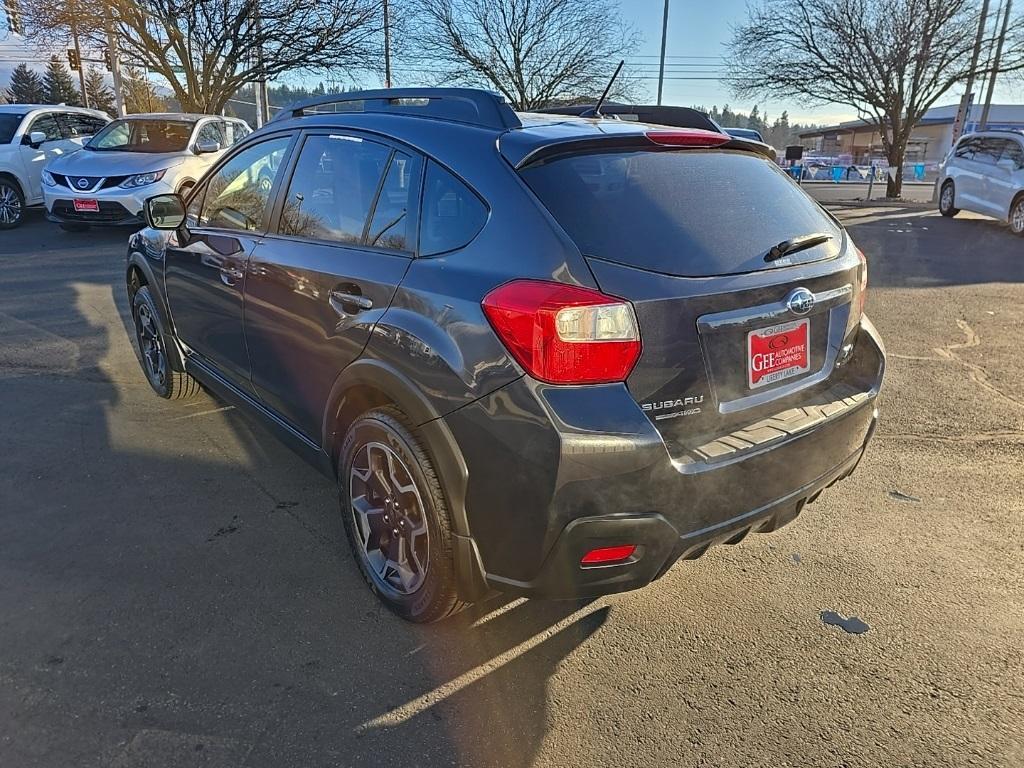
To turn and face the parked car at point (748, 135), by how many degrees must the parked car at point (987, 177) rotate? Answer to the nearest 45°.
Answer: approximately 45° to its right

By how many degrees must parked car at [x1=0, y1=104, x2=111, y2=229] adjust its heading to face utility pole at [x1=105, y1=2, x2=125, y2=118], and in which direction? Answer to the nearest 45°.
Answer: approximately 135° to its right

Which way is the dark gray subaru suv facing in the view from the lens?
facing away from the viewer and to the left of the viewer

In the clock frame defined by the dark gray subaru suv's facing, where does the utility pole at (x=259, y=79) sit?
The utility pole is roughly at 1 o'clock from the dark gray subaru suv.

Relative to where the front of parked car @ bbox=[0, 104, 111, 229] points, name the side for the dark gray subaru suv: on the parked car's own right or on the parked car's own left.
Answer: on the parked car's own left

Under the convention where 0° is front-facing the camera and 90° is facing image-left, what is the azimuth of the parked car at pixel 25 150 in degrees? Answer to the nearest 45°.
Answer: approximately 45°

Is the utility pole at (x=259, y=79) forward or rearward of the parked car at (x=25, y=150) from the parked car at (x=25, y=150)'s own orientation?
rearward
